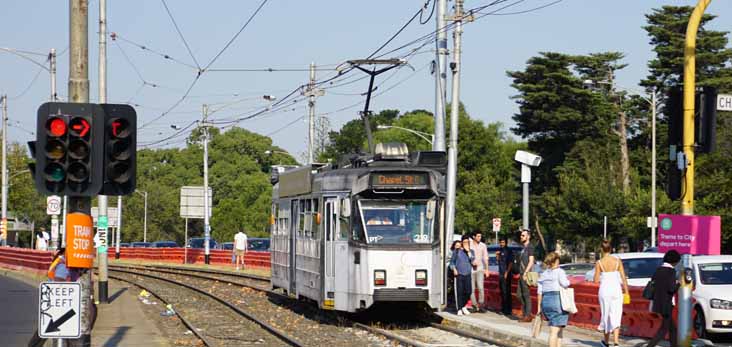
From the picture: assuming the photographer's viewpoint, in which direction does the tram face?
facing the viewer and to the right of the viewer

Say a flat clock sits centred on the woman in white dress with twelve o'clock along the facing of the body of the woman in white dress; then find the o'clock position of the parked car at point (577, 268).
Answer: The parked car is roughly at 12 o'clock from the woman in white dress.

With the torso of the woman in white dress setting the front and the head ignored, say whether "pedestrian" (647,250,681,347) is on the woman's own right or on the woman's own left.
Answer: on the woman's own right

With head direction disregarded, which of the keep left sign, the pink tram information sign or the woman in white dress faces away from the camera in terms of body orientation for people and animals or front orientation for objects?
the woman in white dress

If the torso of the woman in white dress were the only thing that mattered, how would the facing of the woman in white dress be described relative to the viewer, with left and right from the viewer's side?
facing away from the viewer

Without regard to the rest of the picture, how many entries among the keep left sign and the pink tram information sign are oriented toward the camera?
2

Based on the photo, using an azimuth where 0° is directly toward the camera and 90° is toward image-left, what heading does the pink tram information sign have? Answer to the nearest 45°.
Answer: approximately 0°

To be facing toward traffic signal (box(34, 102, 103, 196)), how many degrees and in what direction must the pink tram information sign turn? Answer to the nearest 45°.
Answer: approximately 45° to its right

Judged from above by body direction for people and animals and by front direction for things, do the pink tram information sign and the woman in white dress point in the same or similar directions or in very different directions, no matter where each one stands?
very different directions

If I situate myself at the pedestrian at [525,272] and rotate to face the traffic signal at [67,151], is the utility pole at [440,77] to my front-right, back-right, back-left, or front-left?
back-right
